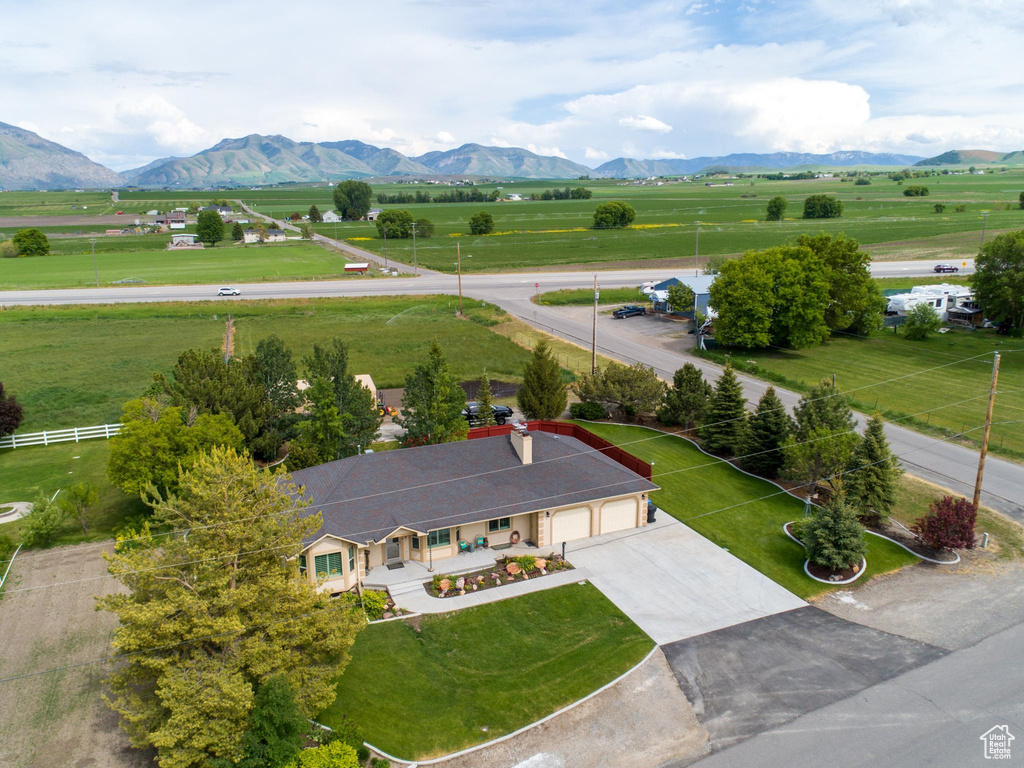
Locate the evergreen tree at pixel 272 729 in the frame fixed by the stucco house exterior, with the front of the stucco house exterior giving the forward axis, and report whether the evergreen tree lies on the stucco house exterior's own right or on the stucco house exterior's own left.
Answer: on the stucco house exterior's own right

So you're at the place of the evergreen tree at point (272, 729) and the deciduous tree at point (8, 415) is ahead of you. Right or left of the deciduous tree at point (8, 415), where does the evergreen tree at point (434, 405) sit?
right

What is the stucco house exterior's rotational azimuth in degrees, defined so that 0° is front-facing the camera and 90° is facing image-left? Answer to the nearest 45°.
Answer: approximately 315°

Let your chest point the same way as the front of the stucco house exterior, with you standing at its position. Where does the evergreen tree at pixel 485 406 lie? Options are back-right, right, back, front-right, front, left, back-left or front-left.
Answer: back-left

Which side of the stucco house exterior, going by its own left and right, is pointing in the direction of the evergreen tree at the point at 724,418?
left

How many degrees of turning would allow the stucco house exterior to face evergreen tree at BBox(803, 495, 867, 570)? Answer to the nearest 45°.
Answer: approximately 45° to its left

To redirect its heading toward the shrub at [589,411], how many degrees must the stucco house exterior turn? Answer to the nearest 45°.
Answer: approximately 90° to its left

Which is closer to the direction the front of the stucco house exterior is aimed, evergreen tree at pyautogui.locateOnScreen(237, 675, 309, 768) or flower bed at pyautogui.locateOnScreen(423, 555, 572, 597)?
the flower bed

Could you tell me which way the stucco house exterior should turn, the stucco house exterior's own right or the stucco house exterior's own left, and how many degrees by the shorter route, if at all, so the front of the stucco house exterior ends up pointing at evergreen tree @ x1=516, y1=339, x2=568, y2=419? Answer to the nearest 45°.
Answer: approximately 135° to the stucco house exterior's own left
